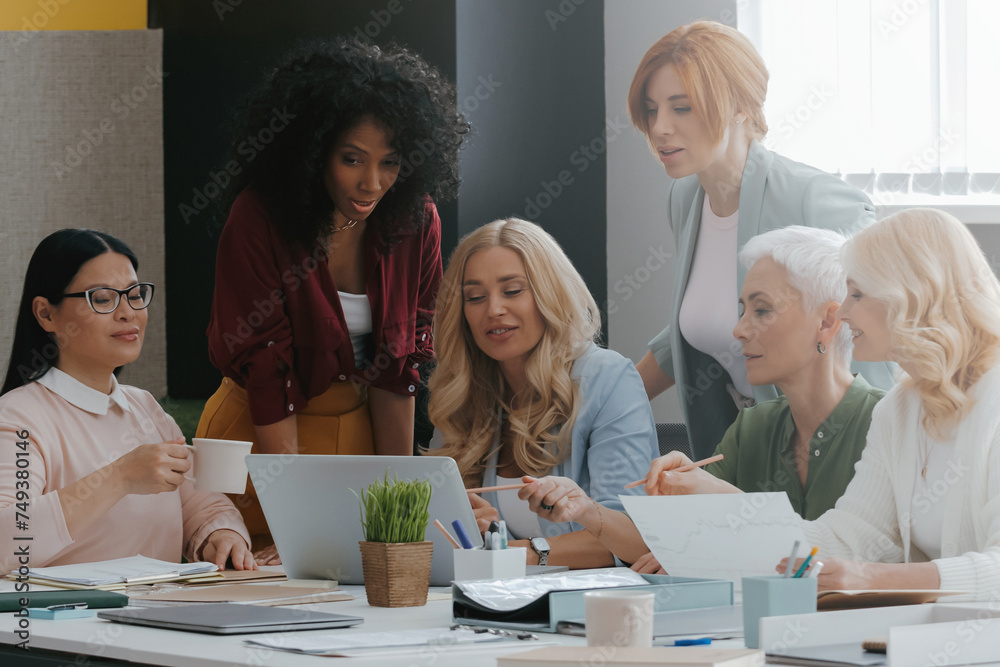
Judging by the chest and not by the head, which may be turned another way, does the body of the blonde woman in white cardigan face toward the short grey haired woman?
no

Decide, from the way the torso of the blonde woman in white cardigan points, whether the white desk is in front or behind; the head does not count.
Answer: in front

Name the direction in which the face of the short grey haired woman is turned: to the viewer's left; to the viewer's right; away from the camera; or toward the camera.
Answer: to the viewer's left

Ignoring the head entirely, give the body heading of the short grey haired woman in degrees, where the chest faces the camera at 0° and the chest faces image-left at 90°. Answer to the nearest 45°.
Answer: approximately 45°

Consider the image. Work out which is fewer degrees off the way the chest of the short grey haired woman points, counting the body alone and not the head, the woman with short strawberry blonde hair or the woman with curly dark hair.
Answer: the woman with curly dark hair

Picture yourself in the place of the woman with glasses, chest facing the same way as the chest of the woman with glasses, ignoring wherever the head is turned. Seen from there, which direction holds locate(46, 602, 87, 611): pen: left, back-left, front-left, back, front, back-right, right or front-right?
front-right

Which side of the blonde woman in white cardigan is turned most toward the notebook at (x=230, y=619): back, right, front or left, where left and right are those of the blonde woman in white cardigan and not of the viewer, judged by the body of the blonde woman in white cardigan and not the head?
front

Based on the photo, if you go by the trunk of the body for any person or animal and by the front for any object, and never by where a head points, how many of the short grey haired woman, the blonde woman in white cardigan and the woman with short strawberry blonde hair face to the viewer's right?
0

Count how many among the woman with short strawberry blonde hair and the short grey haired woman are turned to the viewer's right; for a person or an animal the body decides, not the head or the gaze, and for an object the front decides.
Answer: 0

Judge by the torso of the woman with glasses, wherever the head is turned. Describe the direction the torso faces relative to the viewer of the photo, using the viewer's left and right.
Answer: facing the viewer and to the right of the viewer

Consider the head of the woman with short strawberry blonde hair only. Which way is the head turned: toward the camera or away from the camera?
toward the camera

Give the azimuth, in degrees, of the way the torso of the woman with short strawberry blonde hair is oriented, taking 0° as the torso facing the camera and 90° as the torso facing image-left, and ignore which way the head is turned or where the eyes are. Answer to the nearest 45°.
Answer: approximately 45°

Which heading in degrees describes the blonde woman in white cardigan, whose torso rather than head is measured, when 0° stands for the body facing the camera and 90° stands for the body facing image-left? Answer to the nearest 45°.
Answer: approximately 45°
